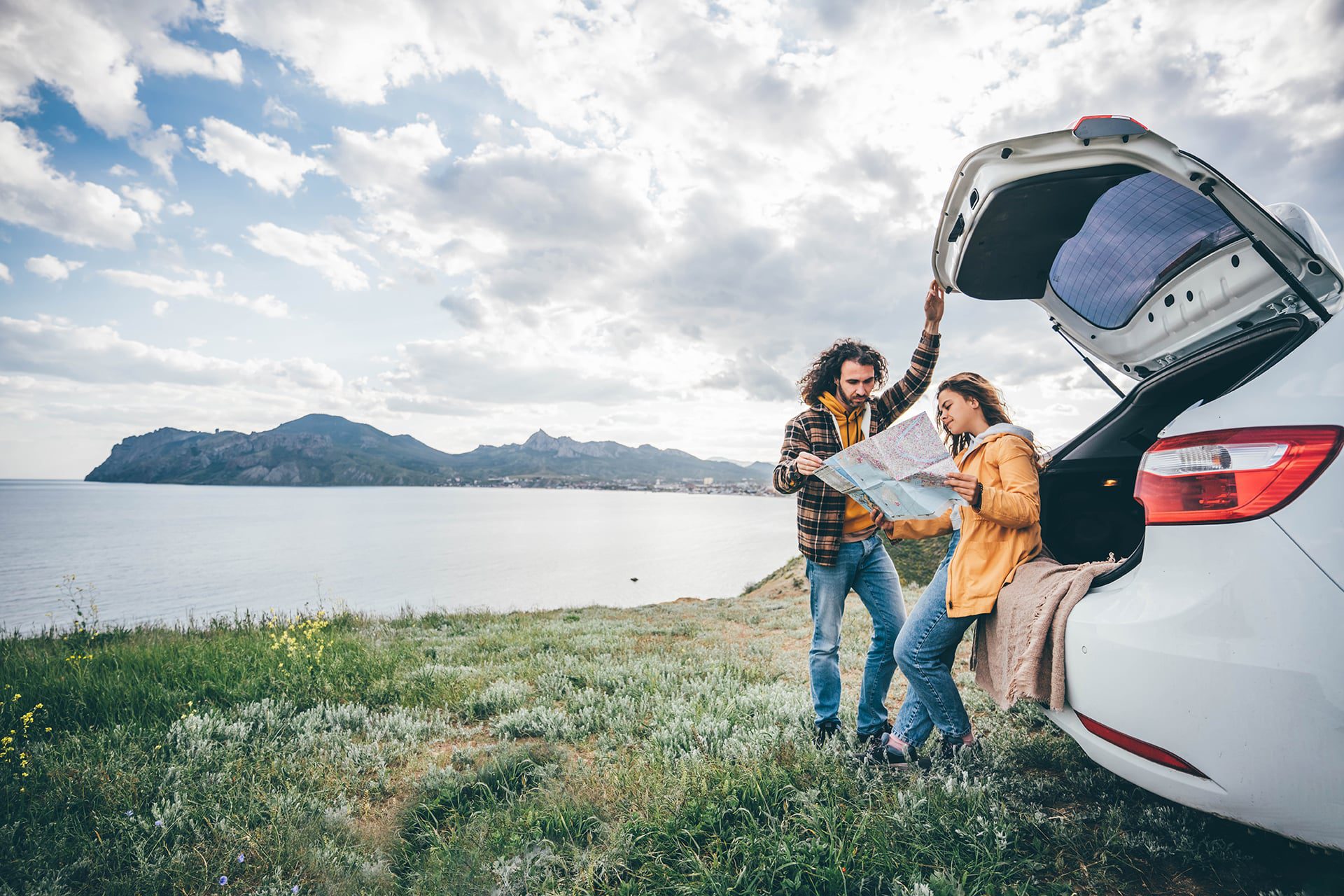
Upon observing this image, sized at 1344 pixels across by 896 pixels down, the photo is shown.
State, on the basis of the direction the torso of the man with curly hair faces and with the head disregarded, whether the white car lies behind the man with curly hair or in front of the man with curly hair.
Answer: in front

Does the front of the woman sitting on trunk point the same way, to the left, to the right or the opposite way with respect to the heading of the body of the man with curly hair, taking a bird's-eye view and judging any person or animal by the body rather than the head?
to the right

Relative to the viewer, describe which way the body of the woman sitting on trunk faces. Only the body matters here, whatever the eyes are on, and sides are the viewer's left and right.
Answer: facing the viewer and to the left of the viewer

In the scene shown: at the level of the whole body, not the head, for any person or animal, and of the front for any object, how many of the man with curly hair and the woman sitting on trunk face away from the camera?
0

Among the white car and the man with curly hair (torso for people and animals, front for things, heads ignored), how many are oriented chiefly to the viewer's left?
0

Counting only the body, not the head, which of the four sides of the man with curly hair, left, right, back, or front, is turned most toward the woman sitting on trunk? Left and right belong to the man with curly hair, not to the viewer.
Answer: front

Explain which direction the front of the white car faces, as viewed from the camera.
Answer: facing away from the viewer and to the right of the viewer

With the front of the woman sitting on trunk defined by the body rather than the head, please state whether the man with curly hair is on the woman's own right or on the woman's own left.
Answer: on the woman's own right

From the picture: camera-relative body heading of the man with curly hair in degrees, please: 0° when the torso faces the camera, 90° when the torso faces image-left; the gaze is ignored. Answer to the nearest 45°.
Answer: approximately 315°

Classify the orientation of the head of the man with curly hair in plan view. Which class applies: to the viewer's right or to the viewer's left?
to the viewer's right
